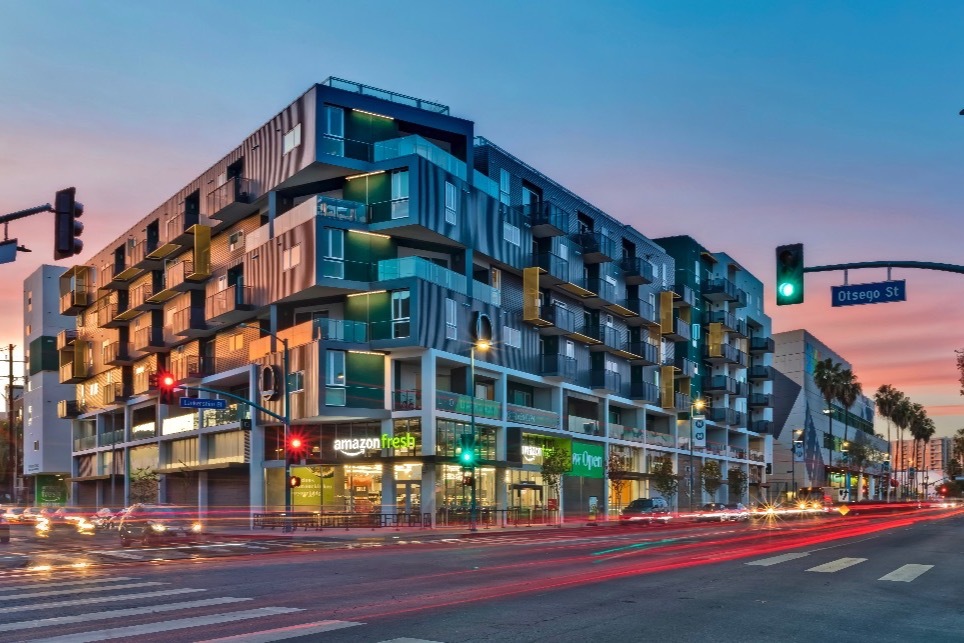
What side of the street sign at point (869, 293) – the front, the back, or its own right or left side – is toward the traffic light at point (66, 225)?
right

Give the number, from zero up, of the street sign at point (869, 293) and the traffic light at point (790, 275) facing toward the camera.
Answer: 2

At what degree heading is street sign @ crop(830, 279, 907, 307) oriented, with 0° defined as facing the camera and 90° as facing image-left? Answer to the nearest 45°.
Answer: approximately 0°

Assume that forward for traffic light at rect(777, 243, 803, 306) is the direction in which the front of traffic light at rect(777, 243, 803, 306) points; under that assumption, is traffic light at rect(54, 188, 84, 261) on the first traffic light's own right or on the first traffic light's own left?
on the first traffic light's own right

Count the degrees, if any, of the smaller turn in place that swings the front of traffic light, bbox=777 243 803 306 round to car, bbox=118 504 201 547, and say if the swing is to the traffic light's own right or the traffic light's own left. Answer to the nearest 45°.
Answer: approximately 135° to the traffic light's own right
